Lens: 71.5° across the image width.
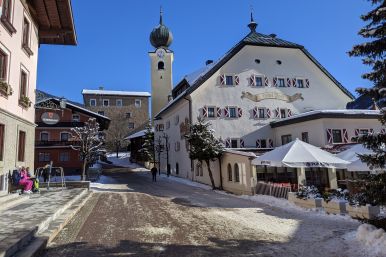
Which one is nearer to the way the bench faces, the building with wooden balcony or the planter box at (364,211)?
the planter box

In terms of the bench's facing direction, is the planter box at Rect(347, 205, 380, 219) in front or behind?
in front

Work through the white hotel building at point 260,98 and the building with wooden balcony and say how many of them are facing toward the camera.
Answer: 2

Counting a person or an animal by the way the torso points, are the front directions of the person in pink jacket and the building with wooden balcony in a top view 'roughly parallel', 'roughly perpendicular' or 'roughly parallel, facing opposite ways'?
roughly perpendicular

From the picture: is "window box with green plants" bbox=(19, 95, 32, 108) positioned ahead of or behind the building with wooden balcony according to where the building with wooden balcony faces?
ahead

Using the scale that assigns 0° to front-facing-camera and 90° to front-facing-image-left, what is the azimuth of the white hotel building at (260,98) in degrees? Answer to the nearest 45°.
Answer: approximately 0°

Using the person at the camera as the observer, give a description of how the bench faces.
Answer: facing to the right of the viewer

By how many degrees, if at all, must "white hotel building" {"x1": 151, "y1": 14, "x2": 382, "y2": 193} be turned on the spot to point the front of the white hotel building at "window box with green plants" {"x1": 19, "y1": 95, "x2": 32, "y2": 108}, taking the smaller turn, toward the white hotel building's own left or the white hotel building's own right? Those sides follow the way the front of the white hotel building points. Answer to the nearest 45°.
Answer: approximately 45° to the white hotel building's own right

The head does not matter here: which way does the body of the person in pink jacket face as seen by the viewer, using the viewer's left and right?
facing to the right of the viewer

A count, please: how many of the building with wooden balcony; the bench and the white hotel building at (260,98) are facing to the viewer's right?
1

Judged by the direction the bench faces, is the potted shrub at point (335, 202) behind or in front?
in front

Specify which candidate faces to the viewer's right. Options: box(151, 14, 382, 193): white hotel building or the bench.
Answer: the bench
